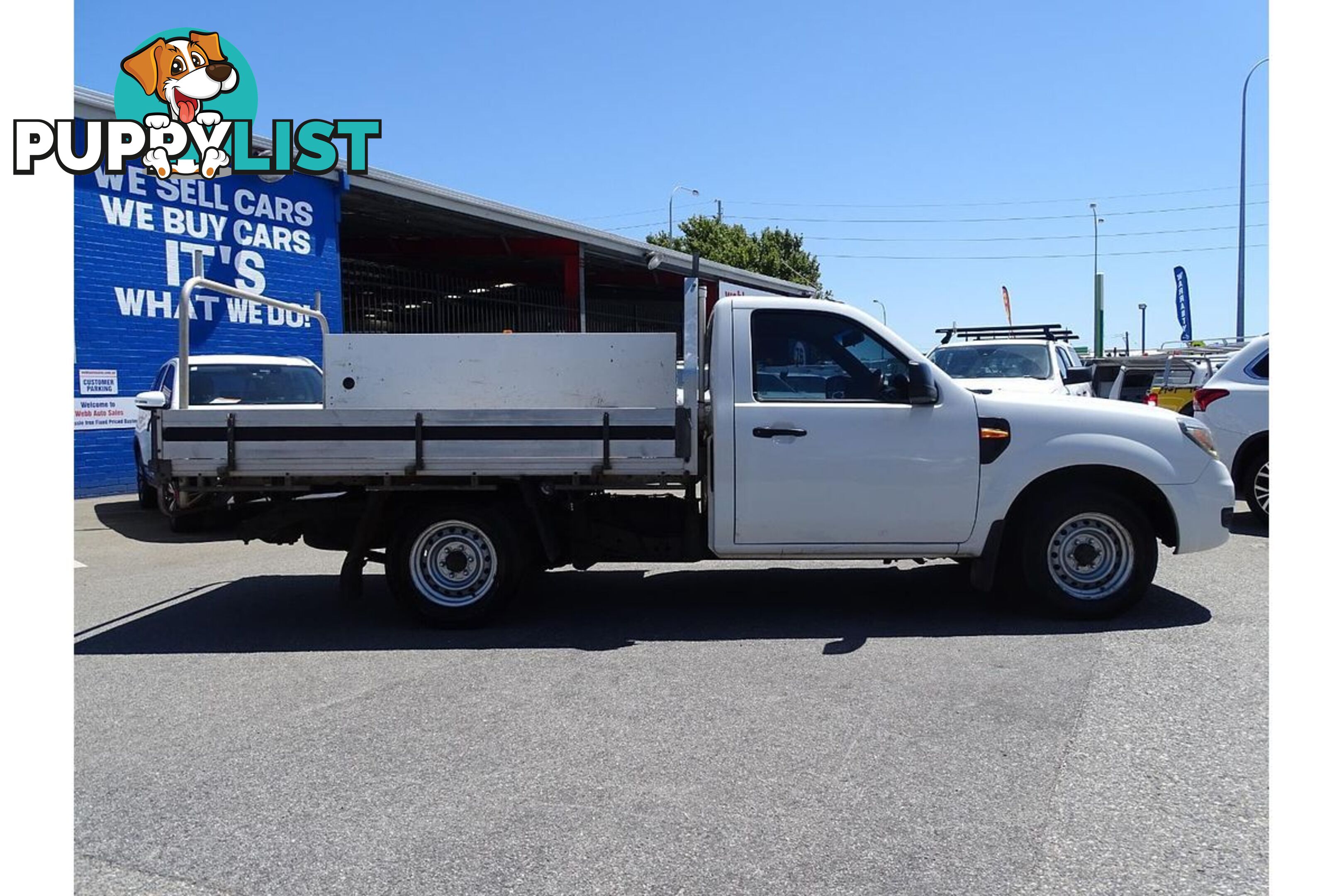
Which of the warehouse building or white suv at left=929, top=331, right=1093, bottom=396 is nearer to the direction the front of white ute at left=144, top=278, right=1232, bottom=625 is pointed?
the white suv

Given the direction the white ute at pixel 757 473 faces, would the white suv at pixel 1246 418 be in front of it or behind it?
in front

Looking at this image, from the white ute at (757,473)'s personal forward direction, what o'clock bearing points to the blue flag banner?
The blue flag banner is roughly at 10 o'clock from the white ute.

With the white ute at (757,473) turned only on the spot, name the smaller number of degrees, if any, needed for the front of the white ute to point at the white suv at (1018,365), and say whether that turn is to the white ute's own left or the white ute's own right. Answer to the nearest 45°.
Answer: approximately 45° to the white ute's own left

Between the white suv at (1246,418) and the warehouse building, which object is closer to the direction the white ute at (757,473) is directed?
the white suv

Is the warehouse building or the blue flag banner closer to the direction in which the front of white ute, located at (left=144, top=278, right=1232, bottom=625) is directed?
the blue flag banner

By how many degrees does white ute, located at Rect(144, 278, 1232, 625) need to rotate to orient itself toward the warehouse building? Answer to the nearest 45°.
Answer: approximately 135° to its left

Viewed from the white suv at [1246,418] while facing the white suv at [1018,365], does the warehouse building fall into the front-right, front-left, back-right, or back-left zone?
front-left

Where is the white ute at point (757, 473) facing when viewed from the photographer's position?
facing to the right of the viewer
